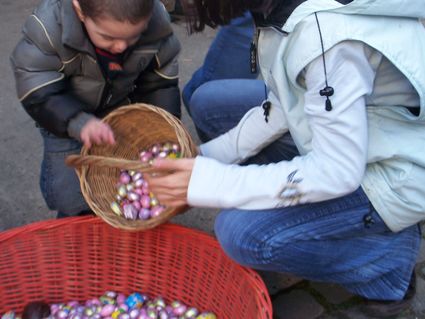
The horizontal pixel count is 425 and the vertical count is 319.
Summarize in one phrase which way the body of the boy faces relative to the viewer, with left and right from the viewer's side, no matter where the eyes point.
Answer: facing the viewer and to the right of the viewer

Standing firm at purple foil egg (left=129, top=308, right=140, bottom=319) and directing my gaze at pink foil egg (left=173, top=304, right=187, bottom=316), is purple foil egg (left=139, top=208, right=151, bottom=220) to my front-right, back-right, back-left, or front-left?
front-left
